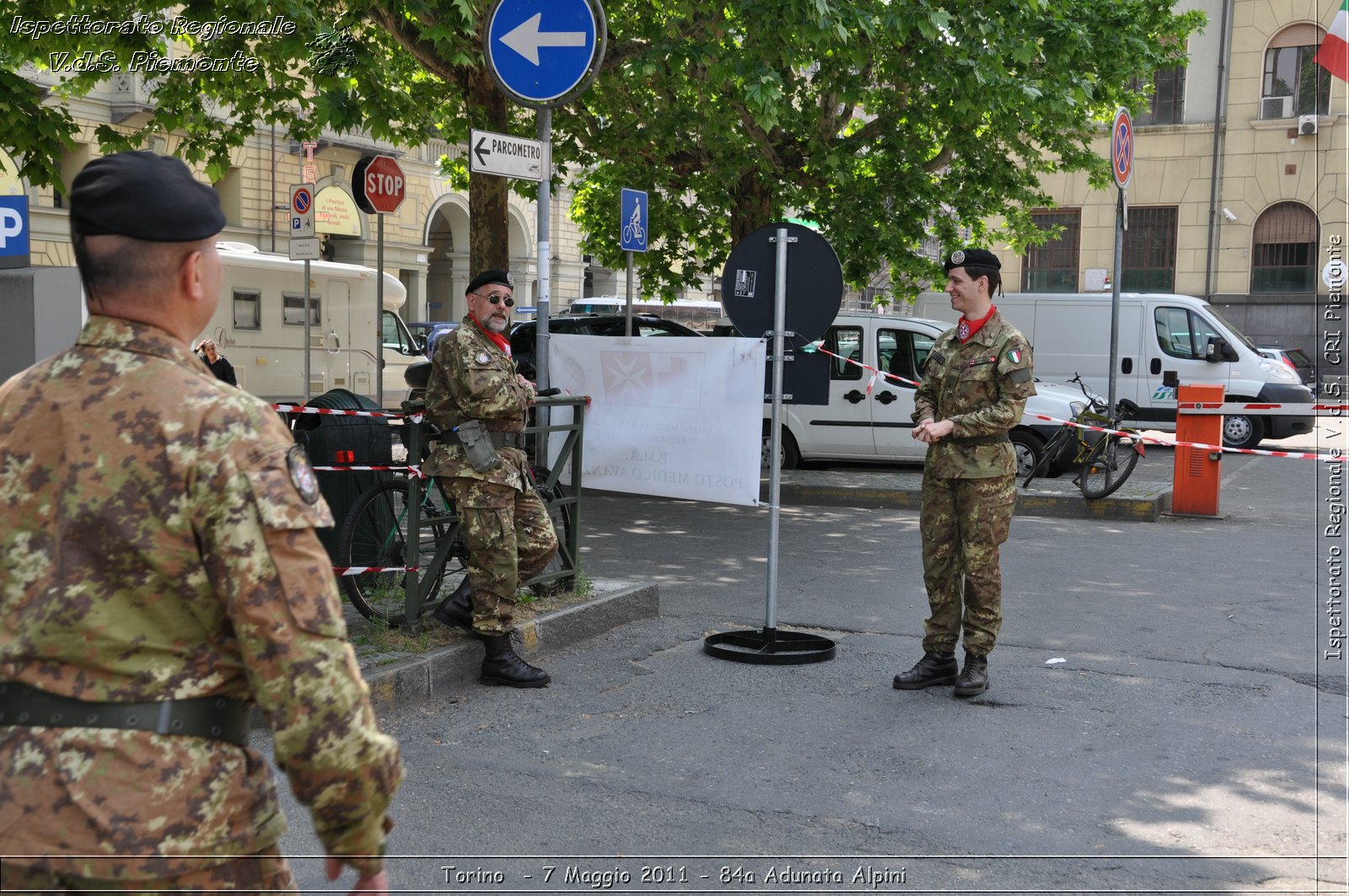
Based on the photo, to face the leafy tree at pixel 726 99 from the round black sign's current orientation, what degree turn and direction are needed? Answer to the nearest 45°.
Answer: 0° — it already faces it

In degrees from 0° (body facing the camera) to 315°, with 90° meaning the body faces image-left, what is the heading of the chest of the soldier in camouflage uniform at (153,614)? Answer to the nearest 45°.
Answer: approximately 225°

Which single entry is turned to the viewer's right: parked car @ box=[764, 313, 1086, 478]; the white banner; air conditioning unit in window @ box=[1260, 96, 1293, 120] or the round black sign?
the parked car

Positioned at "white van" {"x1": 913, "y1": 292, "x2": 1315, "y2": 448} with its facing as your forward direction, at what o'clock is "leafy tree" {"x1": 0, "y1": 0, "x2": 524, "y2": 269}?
The leafy tree is roughly at 4 o'clock from the white van.

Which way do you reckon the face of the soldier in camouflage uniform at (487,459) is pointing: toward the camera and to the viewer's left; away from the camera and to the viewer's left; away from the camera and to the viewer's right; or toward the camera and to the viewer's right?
toward the camera and to the viewer's right

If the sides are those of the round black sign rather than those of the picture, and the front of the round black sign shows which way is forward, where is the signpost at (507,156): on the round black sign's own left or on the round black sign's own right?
on the round black sign's own left

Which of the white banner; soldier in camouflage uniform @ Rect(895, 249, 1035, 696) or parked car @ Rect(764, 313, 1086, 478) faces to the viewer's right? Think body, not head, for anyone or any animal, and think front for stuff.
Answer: the parked car

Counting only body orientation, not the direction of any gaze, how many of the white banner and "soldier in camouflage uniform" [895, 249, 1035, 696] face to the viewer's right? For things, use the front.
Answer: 0

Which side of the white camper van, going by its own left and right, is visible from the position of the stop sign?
right

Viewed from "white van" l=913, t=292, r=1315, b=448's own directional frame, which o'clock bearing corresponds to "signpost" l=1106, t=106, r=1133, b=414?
The signpost is roughly at 3 o'clock from the white van.

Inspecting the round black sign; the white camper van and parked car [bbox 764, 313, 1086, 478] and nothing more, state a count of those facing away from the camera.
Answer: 1

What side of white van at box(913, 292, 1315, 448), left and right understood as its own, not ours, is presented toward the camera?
right

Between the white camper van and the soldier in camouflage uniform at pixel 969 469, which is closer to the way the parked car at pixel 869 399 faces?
the soldier in camouflage uniform

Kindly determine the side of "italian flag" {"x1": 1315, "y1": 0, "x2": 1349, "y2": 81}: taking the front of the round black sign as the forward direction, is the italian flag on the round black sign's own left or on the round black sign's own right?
on the round black sign's own right

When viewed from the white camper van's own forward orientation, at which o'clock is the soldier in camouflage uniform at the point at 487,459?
The soldier in camouflage uniform is roughly at 3 o'clock from the white camper van.

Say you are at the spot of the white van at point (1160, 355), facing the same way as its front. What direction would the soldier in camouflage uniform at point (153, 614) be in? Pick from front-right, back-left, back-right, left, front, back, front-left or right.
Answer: right
